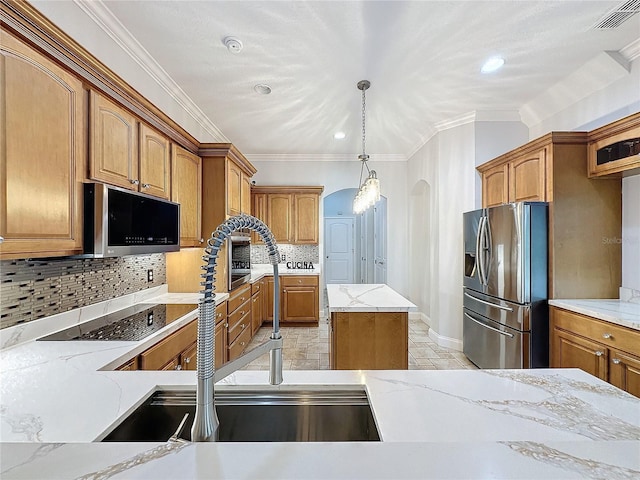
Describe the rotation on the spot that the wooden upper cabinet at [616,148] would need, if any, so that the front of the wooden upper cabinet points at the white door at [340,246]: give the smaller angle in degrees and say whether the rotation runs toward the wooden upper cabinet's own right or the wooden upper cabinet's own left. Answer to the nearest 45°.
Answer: approximately 90° to the wooden upper cabinet's own right

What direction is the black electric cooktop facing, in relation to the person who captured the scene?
facing the viewer and to the right of the viewer

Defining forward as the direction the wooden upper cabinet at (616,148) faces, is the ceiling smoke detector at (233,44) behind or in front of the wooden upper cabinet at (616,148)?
in front

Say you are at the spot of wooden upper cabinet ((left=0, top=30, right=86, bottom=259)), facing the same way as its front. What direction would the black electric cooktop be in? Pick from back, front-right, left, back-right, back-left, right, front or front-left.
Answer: left

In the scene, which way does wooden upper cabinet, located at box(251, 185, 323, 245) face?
toward the camera

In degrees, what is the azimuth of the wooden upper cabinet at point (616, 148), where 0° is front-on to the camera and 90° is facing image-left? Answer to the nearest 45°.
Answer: approximately 45°

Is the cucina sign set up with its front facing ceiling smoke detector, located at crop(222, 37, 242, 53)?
yes

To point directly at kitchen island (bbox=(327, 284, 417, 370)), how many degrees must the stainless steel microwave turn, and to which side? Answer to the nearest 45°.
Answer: approximately 45° to its left

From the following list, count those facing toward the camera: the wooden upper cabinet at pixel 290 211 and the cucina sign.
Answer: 2

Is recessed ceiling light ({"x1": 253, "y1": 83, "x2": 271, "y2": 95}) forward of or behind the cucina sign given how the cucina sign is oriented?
forward

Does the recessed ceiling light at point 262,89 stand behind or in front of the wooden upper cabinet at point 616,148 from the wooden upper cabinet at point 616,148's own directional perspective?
in front

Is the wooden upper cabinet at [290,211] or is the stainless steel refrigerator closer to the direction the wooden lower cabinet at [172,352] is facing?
the stainless steel refrigerator

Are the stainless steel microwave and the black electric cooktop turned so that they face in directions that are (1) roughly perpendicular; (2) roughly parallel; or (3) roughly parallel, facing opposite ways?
roughly parallel

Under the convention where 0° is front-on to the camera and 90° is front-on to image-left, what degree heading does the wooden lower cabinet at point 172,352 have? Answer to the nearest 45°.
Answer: approximately 315°

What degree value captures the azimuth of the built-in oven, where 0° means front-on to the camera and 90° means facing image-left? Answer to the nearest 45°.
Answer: approximately 315°

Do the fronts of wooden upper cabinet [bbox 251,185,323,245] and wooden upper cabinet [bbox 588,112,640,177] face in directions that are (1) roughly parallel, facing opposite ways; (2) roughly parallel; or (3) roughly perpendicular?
roughly perpendicular

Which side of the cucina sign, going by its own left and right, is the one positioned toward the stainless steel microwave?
front
